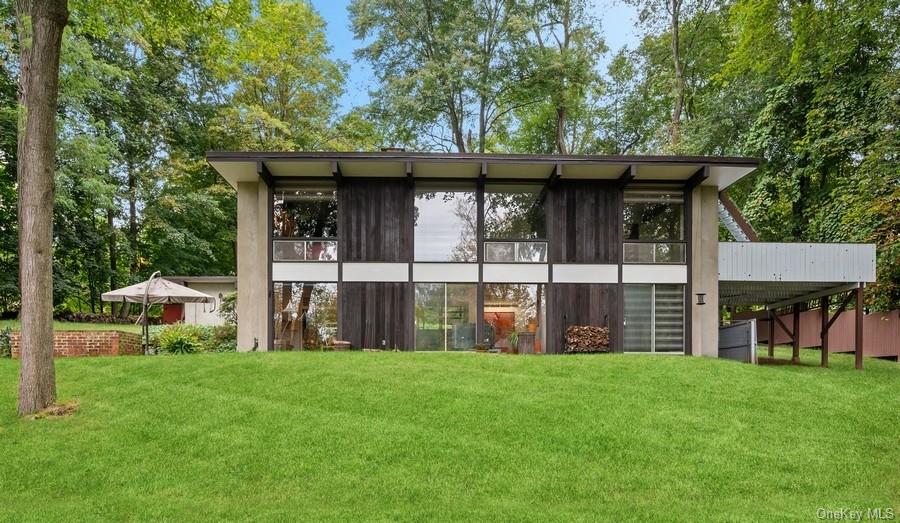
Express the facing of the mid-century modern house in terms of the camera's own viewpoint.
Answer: facing the viewer

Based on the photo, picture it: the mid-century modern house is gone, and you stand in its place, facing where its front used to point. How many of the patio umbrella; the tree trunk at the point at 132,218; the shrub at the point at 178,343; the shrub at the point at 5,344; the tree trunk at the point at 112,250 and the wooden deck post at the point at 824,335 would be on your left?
1

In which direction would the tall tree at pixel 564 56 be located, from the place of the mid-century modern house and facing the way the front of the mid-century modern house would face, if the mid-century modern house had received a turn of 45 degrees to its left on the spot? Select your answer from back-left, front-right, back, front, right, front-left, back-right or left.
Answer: back-left

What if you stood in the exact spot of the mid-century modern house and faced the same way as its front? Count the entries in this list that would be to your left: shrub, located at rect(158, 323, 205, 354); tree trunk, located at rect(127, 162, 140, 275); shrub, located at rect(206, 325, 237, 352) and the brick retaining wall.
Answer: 0

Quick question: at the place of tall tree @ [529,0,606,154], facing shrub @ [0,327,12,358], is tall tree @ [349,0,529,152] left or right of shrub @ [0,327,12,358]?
right

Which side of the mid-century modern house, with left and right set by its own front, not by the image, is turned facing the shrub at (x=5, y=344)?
right

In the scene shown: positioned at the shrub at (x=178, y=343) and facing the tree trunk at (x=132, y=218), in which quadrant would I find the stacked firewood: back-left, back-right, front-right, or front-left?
back-right

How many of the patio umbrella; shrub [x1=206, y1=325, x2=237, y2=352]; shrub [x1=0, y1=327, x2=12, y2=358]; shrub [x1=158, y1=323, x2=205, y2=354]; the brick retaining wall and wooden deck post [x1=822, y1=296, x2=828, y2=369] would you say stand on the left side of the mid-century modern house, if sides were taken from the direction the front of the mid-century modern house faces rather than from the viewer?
1

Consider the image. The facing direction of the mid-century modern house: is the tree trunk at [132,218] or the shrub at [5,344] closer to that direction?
the shrub

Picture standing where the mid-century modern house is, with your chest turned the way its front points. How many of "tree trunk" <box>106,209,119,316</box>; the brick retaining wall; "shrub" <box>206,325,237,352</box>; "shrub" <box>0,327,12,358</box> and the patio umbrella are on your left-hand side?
0

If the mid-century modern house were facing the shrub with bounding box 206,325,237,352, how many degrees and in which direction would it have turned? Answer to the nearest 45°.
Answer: approximately 90° to its right

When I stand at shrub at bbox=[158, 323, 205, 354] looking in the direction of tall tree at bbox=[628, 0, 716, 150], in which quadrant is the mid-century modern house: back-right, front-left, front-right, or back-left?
front-right

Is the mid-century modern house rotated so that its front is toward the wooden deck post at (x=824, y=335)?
no

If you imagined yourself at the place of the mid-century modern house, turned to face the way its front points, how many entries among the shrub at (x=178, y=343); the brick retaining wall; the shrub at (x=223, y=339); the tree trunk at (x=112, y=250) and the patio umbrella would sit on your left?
0

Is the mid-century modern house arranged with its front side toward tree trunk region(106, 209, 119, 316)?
no
